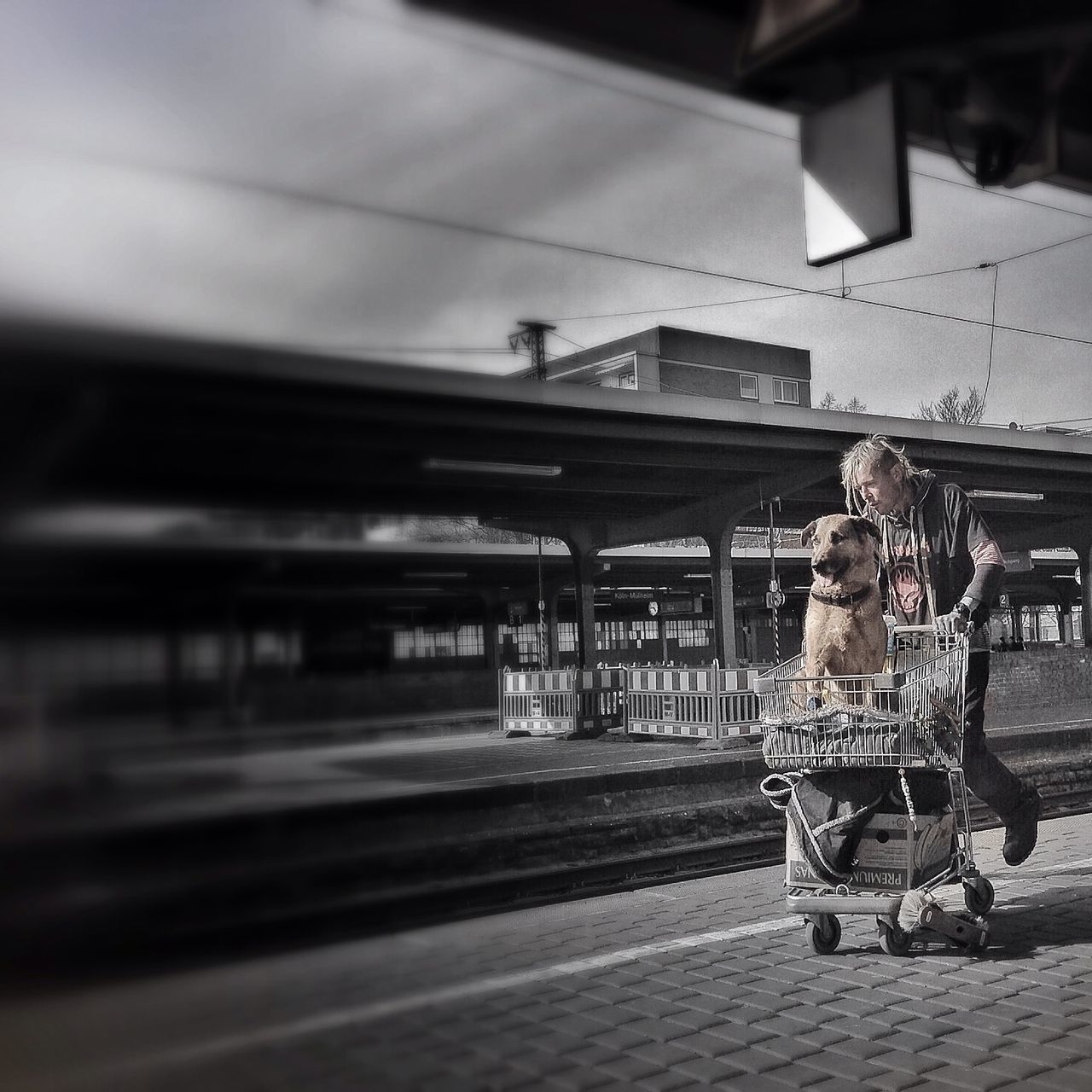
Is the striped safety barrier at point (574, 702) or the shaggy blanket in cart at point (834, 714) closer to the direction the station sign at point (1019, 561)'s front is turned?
the shaggy blanket in cart

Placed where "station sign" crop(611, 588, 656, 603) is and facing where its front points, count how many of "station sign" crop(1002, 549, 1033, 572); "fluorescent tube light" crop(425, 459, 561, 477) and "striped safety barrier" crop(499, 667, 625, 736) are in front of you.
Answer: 3

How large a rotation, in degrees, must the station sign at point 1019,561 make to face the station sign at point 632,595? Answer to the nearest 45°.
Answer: approximately 135° to its right

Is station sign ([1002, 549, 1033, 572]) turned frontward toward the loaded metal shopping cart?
yes

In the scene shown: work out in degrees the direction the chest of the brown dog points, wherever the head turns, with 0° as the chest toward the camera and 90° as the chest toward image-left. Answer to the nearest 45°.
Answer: approximately 45°

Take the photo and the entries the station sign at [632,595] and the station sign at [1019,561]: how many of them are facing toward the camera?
2

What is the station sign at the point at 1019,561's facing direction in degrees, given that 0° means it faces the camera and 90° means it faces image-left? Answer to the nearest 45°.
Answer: approximately 0°
